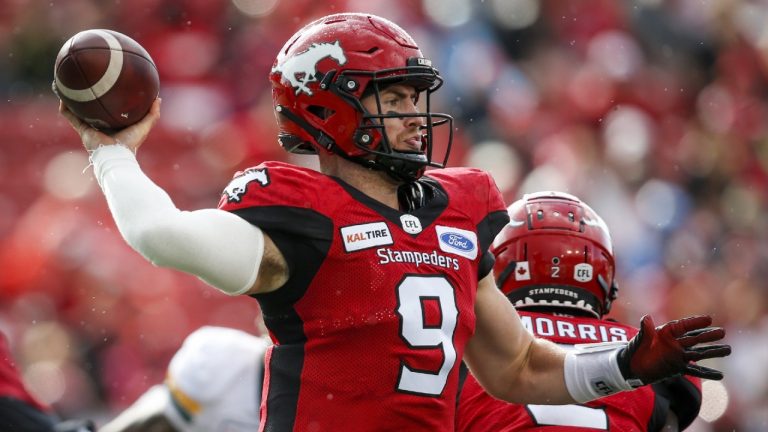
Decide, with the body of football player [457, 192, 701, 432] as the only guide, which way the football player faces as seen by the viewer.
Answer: away from the camera

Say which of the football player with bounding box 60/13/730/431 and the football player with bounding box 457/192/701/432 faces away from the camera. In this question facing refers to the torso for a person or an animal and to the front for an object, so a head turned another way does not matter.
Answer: the football player with bounding box 457/192/701/432

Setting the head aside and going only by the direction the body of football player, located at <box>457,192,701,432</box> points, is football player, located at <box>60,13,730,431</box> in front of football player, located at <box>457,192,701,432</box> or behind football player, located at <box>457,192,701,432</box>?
behind

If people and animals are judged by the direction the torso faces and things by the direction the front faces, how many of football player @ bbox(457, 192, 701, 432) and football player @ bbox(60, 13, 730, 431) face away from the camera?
1

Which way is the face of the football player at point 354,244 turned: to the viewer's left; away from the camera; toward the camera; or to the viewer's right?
to the viewer's right

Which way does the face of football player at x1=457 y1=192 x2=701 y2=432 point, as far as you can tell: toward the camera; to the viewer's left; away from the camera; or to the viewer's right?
away from the camera
